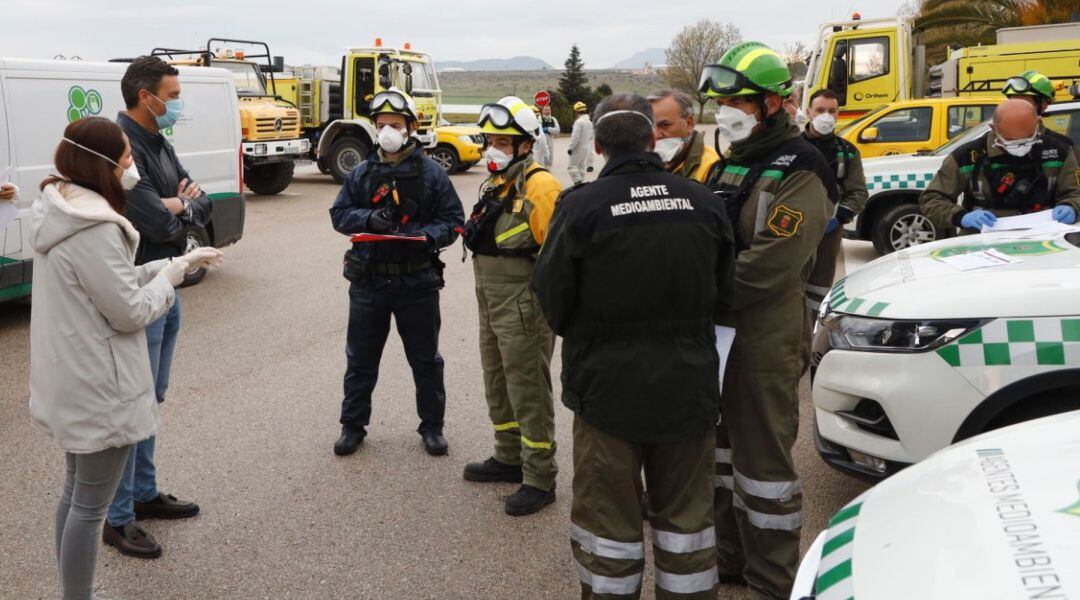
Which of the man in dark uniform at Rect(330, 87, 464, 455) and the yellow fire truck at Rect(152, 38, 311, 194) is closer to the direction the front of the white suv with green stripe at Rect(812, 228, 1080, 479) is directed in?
the man in dark uniform

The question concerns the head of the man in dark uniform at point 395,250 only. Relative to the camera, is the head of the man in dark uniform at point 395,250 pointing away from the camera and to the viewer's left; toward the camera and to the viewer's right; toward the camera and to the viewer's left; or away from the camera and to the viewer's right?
toward the camera and to the viewer's left

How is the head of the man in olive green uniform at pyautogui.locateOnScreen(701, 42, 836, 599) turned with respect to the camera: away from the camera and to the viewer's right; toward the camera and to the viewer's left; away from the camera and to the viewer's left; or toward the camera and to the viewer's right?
toward the camera and to the viewer's left

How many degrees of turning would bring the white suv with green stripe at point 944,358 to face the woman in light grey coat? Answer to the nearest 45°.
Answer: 0° — it already faces them

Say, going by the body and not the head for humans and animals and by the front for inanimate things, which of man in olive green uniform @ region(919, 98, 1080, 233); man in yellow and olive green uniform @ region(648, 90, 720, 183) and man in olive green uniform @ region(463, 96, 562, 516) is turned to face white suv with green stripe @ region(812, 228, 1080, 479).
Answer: man in olive green uniform @ region(919, 98, 1080, 233)

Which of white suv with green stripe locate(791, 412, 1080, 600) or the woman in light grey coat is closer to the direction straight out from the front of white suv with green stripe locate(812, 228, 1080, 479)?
the woman in light grey coat

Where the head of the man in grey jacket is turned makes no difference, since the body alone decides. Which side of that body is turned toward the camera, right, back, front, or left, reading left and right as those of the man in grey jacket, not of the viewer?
right

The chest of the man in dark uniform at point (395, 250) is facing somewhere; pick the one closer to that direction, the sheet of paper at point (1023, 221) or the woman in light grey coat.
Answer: the woman in light grey coat
